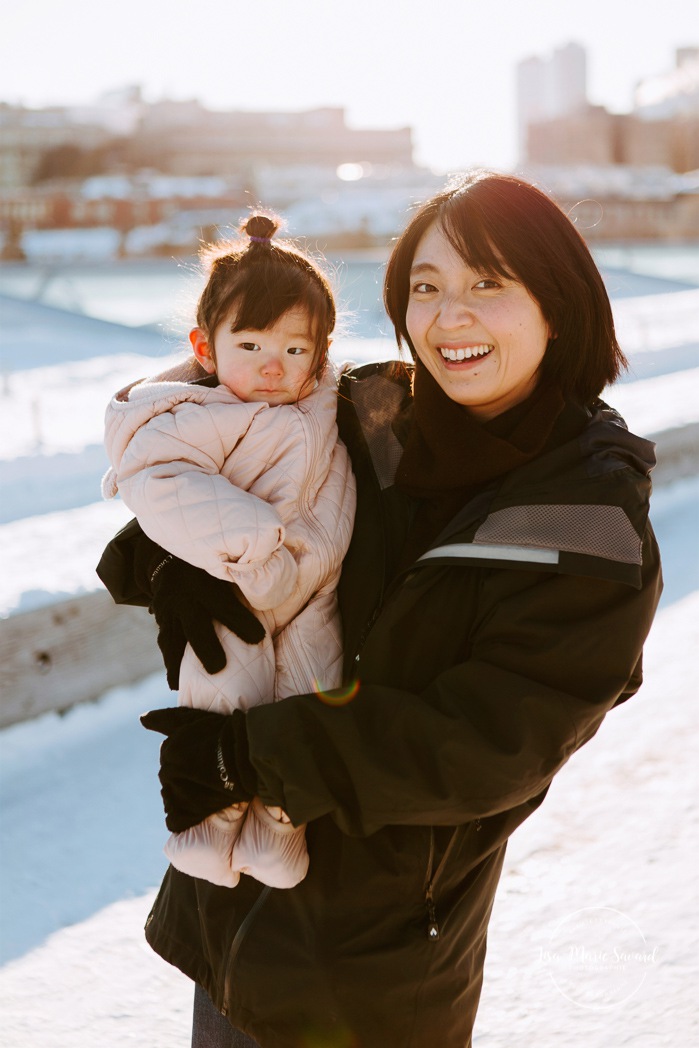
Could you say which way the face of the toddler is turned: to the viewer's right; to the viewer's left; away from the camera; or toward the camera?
toward the camera

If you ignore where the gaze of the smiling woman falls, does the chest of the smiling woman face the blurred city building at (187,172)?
no

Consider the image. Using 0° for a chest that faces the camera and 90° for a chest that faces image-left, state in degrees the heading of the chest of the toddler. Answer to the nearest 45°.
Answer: approximately 315°

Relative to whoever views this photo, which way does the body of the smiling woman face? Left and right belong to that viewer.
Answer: facing the viewer and to the left of the viewer

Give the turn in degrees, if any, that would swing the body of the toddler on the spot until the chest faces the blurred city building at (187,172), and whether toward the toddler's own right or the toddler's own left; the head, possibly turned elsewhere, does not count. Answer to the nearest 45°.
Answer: approximately 135° to the toddler's own left
